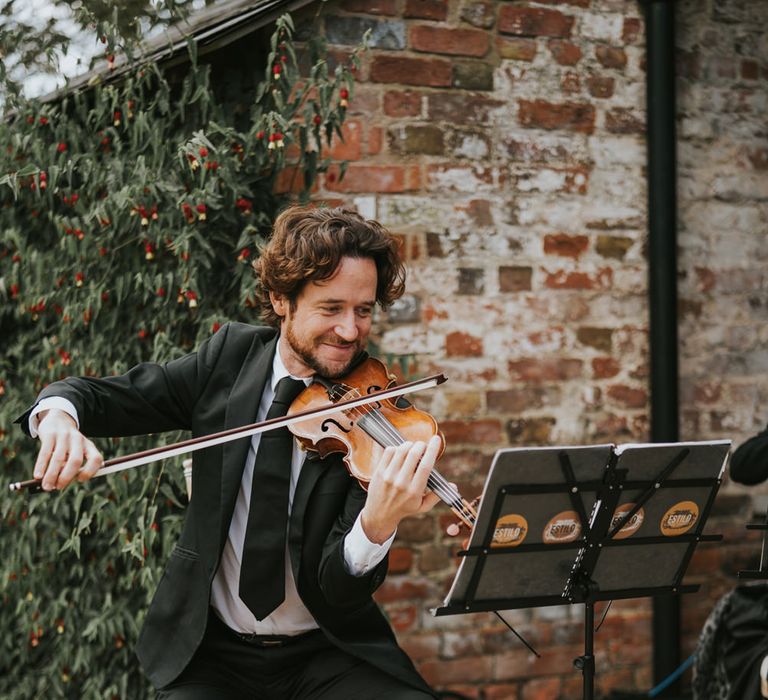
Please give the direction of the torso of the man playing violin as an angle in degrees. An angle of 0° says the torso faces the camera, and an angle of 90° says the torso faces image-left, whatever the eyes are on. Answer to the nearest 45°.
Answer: approximately 315°

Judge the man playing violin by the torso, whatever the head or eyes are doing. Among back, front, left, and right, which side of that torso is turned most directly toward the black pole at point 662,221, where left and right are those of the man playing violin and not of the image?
left

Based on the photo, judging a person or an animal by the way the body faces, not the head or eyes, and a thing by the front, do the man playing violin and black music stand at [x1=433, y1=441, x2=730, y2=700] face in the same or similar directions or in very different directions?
very different directions

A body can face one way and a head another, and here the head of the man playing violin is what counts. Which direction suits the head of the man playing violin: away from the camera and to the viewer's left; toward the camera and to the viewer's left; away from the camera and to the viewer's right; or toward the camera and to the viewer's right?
toward the camera and to the viewer's right

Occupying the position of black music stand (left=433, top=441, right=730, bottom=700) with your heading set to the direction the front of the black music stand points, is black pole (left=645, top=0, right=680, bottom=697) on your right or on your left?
on your right

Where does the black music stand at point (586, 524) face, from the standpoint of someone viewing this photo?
facing away from the viewer and to the left of the viewer
